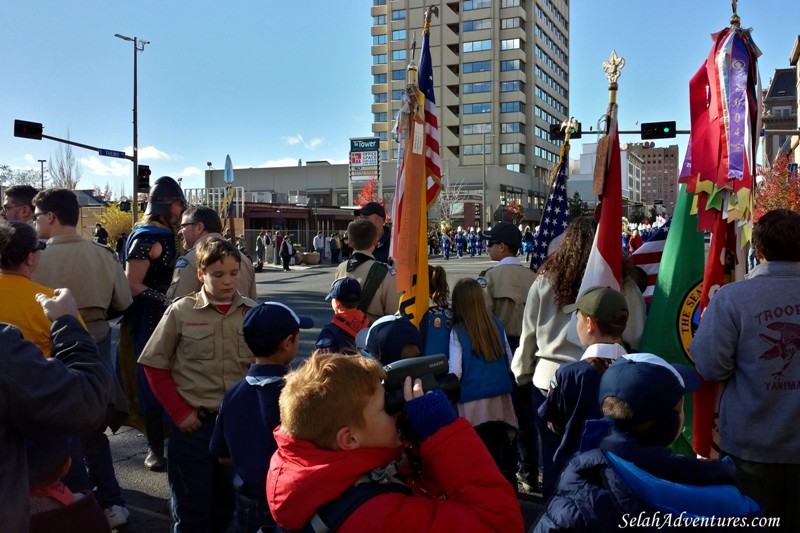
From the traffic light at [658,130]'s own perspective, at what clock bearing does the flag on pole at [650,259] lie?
The flag on pole is roughly at 12 o'clock from the traffic light.

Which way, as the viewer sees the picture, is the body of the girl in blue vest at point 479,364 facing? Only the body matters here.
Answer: away from the camera

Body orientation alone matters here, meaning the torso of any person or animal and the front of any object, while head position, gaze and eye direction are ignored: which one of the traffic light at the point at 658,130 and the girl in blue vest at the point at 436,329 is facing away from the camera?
the girl in blue vest

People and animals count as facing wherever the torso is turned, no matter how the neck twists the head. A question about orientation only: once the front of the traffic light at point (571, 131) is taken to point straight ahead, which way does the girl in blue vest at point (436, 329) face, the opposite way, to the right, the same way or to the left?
the opposite way

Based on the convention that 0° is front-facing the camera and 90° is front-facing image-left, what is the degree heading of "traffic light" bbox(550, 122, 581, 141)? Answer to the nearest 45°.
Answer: approximately 0°

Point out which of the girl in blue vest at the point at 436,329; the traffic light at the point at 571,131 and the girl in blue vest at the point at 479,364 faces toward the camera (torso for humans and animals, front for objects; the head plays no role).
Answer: the traffic light

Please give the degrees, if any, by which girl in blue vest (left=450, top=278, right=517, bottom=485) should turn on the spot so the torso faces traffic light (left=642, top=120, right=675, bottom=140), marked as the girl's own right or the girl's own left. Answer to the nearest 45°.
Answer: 0° — they already face it

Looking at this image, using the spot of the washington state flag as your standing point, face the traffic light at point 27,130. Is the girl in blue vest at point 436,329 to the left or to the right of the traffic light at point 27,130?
left

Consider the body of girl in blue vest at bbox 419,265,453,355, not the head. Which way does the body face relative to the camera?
away from the camera
